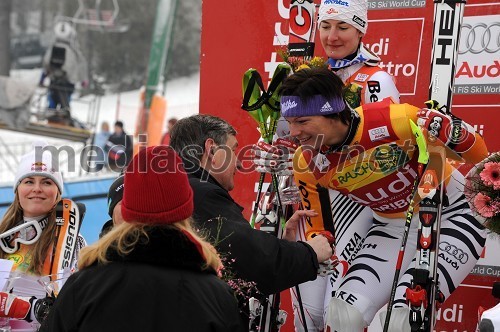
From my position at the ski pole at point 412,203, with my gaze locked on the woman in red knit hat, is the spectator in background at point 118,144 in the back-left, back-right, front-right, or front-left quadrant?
back-right

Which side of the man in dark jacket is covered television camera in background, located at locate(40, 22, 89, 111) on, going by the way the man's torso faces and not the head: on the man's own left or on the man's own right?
on the man's own left

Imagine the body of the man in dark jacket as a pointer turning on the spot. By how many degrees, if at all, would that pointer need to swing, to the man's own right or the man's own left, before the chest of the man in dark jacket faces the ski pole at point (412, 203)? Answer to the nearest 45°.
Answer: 0° — they already face it

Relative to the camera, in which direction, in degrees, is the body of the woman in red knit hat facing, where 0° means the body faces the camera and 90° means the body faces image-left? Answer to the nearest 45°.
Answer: approximately 180°

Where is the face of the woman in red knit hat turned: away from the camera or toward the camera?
away from the camera

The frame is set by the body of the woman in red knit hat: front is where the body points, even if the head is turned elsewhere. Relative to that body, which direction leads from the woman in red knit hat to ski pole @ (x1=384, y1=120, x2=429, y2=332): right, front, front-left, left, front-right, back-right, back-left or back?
front-right

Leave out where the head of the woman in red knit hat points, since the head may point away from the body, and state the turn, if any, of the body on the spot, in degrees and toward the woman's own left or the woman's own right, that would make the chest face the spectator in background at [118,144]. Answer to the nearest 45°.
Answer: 0° — they already face them

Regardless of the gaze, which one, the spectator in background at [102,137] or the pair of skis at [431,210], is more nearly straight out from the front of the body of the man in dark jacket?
the pair of skis

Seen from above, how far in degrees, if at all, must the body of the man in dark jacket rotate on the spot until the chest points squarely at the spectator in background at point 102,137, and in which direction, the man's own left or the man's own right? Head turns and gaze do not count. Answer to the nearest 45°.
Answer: approximately 45° to the man's own left

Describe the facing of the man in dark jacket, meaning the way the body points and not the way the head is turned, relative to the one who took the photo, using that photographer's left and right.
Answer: facing away from the viewer and to the right of the viewer

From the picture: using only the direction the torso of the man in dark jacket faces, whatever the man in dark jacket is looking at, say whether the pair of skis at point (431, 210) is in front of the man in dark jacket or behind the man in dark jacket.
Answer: in front

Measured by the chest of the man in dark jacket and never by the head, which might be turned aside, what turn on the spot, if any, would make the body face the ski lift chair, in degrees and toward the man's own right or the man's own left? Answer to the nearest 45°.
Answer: approximately 45° to the man's own left
